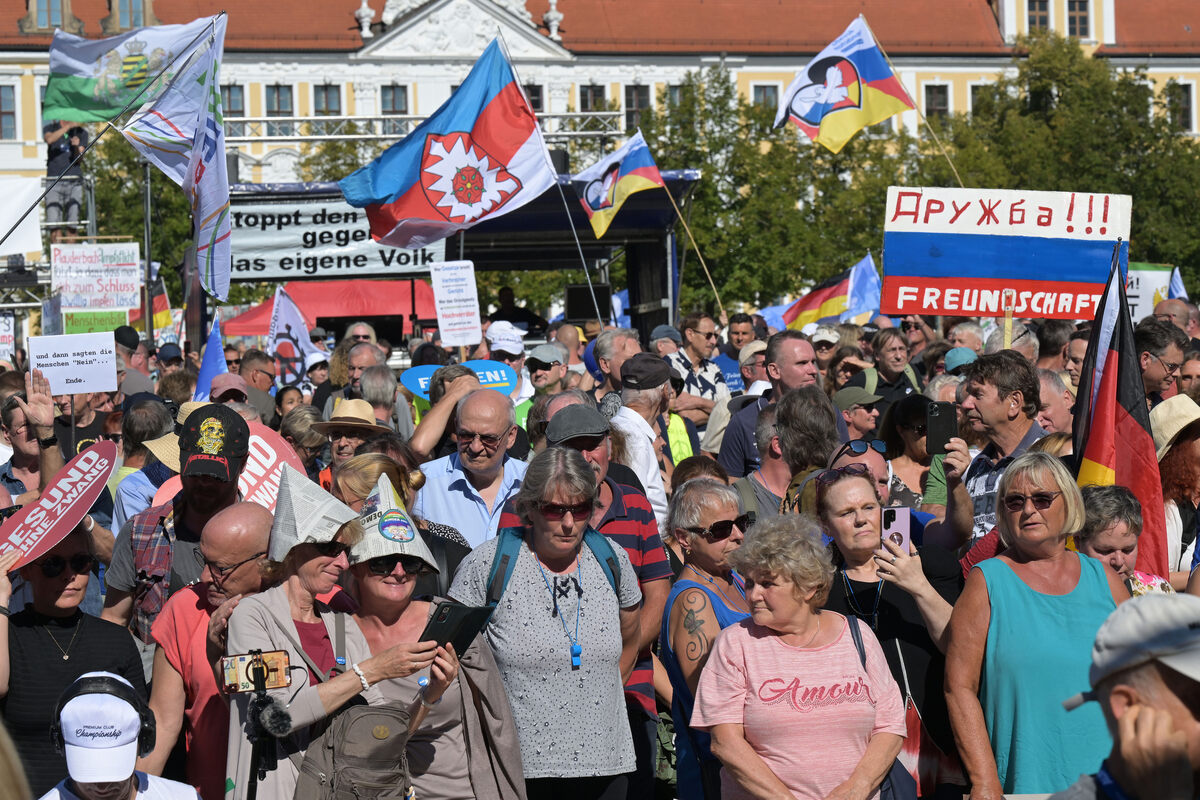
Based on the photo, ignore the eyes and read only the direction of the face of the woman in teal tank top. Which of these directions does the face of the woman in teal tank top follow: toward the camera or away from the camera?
toward the camera

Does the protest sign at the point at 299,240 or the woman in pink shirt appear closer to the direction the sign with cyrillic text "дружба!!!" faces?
the woman in pink shirt

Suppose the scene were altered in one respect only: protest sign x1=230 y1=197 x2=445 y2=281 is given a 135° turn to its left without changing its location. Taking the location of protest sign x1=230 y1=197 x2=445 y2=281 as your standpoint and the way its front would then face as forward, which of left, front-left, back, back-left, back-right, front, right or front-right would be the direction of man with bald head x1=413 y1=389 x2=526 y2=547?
back-right

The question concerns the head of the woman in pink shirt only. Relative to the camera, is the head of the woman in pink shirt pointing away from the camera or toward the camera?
toward the camera

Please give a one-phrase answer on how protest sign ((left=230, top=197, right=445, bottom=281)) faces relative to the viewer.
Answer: facing the viewer

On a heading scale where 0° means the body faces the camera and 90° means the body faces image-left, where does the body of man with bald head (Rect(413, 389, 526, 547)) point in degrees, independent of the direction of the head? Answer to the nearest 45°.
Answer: approximately 0°

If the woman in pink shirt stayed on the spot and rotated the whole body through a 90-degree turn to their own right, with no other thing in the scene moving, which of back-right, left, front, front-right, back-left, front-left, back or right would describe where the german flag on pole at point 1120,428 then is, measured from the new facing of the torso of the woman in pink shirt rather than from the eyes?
back-right

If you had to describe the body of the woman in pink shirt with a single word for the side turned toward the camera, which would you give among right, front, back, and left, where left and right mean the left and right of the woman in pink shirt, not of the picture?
front

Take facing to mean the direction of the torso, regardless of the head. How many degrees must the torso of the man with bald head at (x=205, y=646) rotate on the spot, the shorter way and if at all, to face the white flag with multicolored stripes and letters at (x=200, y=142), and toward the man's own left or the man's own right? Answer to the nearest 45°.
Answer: approximately 135° to the man's own left

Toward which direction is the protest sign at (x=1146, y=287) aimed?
toward the camera

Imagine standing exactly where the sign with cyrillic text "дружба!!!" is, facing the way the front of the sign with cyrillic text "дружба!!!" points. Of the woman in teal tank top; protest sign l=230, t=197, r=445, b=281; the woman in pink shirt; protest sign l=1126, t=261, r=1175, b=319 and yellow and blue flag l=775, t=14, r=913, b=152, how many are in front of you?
2
